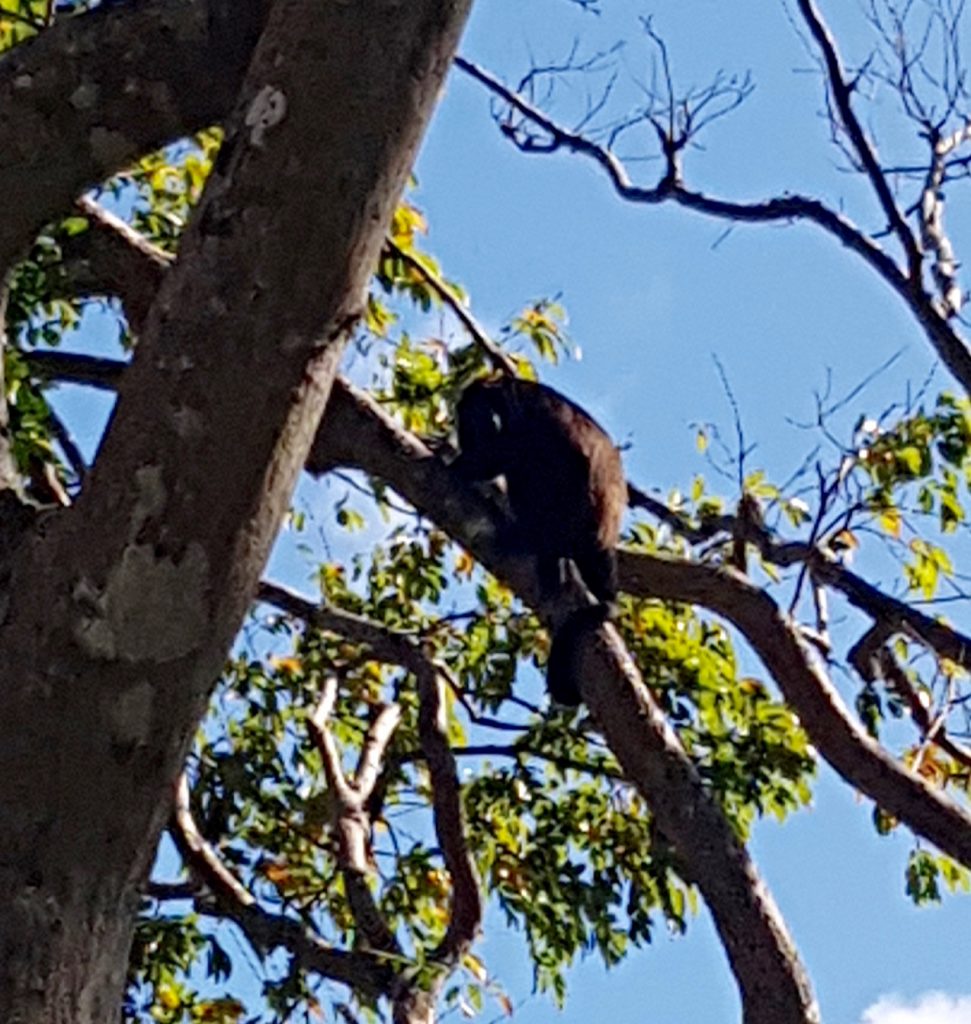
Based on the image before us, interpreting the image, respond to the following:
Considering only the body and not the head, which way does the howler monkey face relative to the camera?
to the viewer's left

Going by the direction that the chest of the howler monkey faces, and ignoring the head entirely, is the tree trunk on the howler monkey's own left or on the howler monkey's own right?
on the howler monkey's own left
